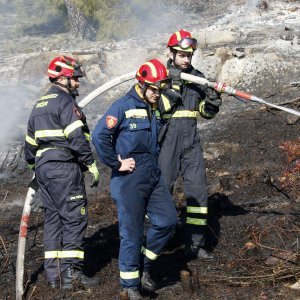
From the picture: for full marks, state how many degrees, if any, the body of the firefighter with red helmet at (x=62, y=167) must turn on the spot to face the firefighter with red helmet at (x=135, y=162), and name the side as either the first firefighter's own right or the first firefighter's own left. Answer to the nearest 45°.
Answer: approximately 90° to the first firefighter's own right

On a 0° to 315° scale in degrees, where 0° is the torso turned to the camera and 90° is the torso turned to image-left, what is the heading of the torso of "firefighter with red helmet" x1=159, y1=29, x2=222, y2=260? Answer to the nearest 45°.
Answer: approximately 315°

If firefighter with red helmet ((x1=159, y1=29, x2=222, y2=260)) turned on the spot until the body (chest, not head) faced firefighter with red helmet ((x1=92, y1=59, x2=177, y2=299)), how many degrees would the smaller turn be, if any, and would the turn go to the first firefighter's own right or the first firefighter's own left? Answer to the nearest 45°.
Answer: approximately 90° to the first firefighter's own right

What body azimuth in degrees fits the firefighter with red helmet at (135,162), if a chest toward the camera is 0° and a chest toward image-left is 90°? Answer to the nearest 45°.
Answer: approximately 315°

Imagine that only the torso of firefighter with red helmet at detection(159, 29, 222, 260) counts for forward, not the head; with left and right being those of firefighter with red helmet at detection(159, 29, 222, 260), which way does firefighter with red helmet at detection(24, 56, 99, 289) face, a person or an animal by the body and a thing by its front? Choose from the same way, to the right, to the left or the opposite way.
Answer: to the left

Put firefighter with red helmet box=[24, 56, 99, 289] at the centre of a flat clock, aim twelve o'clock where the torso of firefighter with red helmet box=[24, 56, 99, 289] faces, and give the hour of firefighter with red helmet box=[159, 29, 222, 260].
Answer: firefighter with red helmet box=[159, 29, 222, 260] is roughly at 1 o'clock from firefighter with red helmet box=[24, 56, 99, 289].
